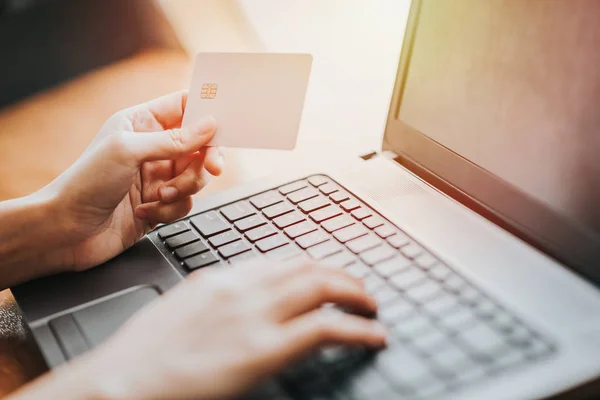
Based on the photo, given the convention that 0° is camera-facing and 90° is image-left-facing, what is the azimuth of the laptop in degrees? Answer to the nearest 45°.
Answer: approximately 45°
